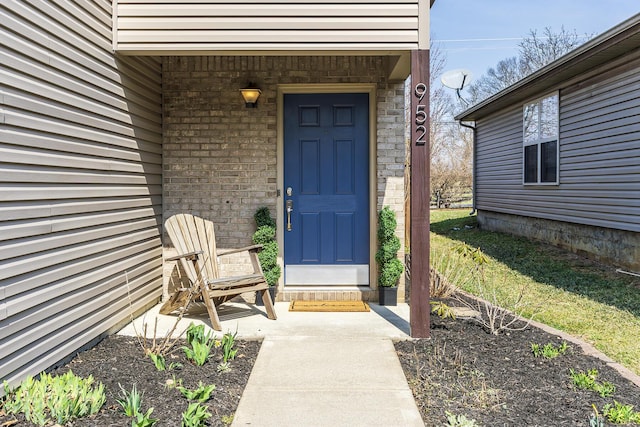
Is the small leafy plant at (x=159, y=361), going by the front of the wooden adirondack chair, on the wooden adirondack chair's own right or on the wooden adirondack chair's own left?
on the wooden adirondack chair's own right

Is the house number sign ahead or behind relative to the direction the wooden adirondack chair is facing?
ahead

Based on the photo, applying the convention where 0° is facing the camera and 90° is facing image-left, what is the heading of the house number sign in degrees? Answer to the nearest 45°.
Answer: approximately 0°

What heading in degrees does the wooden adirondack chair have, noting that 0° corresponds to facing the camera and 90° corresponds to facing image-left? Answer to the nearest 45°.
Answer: approximately 315°

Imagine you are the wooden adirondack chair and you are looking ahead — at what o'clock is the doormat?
The doormat is roughly at 10 o'clock from the wooden adirondack chair.

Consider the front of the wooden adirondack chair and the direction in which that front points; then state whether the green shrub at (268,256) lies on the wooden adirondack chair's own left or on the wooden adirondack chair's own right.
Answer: on the wooden adirondack chair's own left

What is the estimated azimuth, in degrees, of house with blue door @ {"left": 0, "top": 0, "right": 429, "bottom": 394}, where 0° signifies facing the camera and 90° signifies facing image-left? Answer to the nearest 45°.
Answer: approximately 0°
